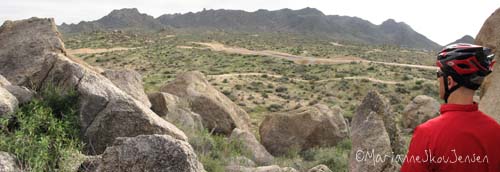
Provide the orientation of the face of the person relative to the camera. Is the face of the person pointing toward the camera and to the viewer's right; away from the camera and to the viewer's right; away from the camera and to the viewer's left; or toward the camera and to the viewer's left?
away from the camera and to the viewer's left

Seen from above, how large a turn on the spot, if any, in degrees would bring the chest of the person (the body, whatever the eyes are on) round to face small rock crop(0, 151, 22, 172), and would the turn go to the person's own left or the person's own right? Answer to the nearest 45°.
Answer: approximately 90° to the person's own left

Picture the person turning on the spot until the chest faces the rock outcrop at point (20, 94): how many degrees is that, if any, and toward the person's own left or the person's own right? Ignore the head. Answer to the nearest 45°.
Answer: approximately 90° to the person's own left

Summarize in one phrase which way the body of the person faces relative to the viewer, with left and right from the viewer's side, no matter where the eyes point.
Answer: facing away from the viewer

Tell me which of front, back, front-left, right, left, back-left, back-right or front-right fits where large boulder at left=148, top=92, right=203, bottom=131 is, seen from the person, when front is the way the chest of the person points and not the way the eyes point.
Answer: front-left

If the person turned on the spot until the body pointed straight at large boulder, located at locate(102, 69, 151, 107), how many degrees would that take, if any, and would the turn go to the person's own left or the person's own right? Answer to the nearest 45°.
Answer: approximately 45° to the person's own left

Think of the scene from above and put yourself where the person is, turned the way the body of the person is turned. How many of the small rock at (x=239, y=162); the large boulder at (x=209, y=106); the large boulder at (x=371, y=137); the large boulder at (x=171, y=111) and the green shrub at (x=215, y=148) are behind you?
0

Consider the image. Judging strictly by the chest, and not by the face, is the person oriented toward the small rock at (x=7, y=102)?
no

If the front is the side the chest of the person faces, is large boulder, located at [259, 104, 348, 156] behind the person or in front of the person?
in front

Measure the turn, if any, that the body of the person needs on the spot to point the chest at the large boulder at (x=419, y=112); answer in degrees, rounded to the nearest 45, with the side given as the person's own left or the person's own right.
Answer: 0° — they already face it

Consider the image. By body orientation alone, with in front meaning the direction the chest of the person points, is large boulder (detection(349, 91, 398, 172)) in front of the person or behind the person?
in front

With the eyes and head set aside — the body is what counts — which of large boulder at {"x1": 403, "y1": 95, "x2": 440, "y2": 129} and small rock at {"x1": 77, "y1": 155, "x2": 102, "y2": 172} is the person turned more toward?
the large boulder
